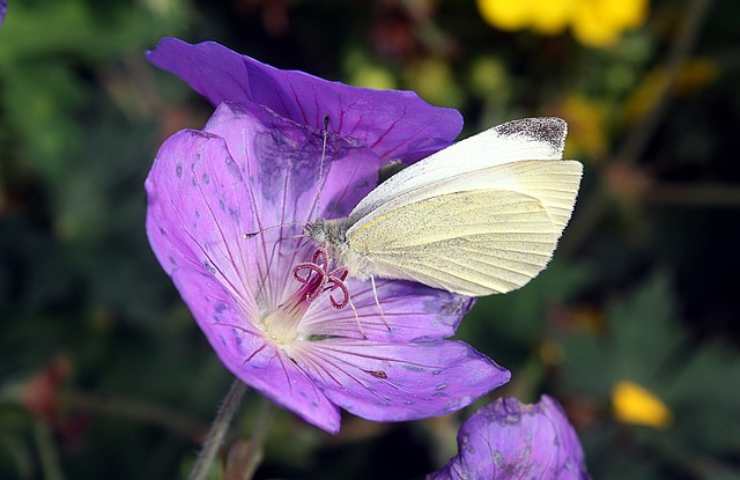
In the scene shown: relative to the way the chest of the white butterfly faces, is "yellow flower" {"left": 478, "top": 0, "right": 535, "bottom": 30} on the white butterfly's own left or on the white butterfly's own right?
on the white butterfly's own right

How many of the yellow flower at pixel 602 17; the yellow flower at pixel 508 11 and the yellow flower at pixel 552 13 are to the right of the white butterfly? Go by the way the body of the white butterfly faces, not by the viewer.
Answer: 3

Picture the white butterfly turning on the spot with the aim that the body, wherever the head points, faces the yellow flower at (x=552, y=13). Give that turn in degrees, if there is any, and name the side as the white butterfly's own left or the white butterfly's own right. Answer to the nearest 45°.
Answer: approximately 90° to the white butterfly's own right

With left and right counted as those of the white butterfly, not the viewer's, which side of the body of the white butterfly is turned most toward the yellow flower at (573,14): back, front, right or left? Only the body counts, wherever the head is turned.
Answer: right

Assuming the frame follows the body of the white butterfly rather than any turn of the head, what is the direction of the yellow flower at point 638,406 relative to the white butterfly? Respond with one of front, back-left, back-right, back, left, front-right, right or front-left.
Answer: back-right

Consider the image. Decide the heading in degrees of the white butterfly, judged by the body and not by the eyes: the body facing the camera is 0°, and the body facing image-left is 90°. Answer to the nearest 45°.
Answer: approximately 90°
